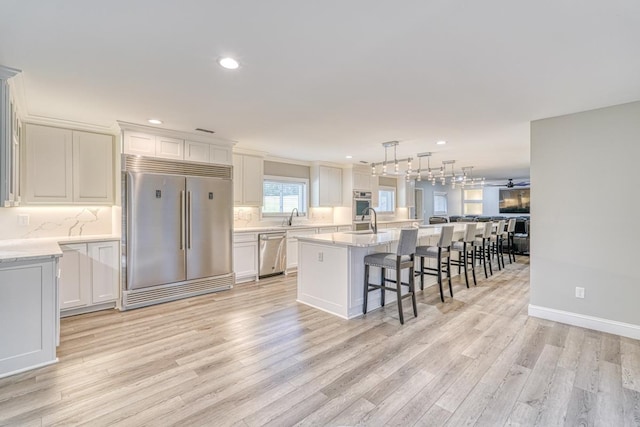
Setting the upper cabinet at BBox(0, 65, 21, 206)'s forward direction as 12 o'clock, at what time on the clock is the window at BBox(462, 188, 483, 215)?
The window is roughly at 12 o'clock from the upper cabinet.

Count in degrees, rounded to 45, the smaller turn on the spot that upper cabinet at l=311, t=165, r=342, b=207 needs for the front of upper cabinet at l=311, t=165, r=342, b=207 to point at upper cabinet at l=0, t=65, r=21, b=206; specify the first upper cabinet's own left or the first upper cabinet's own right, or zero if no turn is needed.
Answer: approximately 90° to the first upper cabinet's own right

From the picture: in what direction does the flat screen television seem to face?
toward the camera

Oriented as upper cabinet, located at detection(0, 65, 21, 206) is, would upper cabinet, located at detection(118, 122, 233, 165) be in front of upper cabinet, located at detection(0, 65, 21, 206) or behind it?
in front

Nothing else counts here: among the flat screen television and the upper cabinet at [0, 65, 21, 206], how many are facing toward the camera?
1

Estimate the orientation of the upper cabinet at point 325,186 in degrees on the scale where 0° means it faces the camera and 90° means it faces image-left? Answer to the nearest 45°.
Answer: approximately 315°

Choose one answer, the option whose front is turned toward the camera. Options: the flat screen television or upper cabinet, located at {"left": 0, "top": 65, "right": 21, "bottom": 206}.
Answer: the flat screen television

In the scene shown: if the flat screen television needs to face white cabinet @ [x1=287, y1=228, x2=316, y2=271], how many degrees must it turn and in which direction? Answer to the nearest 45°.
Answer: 0° — it already faces it

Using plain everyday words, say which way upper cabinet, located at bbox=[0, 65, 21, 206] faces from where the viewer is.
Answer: facing to the right of the viewer

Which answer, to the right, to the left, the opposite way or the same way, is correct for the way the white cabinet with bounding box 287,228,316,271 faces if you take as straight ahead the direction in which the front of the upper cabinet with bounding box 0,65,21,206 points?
to the right

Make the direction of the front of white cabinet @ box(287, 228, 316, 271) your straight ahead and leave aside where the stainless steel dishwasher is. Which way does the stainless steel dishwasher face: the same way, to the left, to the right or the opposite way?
the same way

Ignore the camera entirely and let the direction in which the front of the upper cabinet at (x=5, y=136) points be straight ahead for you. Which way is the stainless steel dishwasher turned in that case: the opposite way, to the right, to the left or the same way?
to the right

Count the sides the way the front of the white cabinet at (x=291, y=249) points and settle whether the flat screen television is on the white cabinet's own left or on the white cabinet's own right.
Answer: on the white cabinet's own left

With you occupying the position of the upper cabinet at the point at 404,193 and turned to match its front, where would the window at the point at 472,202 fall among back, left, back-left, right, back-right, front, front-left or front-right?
left

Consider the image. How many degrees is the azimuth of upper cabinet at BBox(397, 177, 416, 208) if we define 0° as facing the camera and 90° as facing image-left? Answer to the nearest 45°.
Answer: approximately 315°

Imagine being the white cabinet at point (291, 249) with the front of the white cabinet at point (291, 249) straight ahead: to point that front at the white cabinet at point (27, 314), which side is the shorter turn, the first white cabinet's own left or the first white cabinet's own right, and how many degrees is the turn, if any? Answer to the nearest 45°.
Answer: approximately 90° to the first white cabinet's own right

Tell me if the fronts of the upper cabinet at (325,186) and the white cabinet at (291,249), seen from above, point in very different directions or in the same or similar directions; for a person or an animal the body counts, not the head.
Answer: same or similar directions

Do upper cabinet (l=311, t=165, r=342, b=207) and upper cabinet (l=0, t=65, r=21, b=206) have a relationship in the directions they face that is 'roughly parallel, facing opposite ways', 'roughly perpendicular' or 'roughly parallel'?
roughly perpendicular
